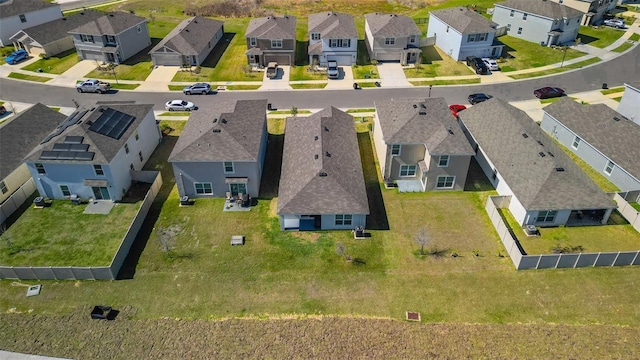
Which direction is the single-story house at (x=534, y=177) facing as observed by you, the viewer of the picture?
facing away from the viewer and to the left of the viewer

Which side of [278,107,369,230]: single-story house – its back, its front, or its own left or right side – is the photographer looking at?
back

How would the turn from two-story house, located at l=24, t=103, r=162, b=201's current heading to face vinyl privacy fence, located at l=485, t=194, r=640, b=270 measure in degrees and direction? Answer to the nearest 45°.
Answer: approximately 90° to its right

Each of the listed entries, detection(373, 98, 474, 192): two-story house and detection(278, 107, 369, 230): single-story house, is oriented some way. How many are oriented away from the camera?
2

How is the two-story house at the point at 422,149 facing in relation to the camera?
away from the camera

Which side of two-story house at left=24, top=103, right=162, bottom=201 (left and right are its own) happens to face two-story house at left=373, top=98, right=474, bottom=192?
right

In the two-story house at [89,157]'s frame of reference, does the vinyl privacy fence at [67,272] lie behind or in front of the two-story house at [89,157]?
behind

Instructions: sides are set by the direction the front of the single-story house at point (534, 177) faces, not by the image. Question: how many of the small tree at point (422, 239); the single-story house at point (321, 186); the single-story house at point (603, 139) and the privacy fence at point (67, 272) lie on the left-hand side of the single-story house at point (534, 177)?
3

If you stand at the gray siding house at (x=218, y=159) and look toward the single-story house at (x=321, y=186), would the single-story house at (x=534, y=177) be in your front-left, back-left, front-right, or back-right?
front-left

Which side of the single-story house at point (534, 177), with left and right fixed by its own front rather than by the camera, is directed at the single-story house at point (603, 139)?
right

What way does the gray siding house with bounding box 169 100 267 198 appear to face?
away from the camera

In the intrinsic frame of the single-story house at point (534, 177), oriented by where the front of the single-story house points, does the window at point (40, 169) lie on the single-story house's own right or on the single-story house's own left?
on the single-story house's own left

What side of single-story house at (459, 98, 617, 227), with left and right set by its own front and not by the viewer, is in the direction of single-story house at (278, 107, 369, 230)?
left

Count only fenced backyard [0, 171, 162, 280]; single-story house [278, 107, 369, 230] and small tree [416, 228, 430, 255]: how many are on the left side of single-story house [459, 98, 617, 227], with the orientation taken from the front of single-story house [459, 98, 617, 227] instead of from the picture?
3

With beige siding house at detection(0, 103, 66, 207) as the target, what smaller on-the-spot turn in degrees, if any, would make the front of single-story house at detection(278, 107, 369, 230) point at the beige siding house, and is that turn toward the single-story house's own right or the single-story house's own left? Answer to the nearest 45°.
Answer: approximately 90° to the single-story house's own left

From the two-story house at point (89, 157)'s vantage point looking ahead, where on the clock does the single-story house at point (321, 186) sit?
the single-story house at point (321, 186) is roughly at 3 o'clock from the two-story house at point (89, 157).
